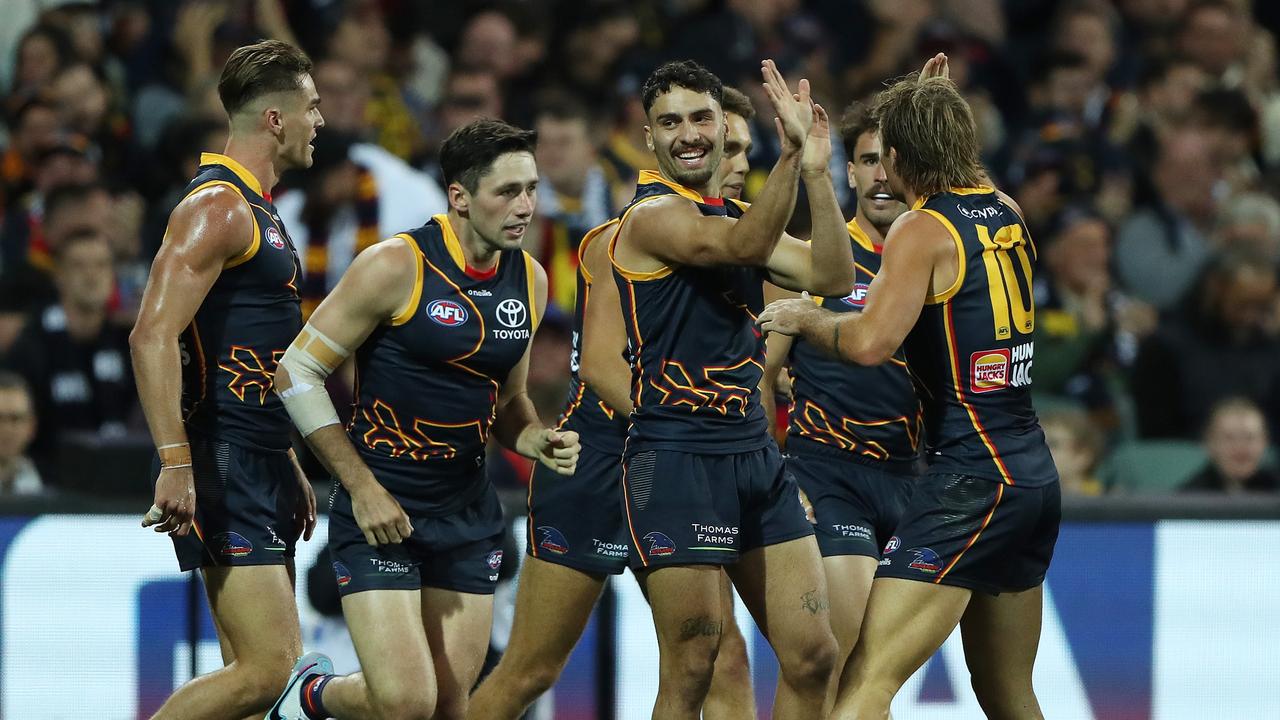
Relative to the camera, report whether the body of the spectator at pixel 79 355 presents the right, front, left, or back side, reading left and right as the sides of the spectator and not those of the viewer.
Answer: front

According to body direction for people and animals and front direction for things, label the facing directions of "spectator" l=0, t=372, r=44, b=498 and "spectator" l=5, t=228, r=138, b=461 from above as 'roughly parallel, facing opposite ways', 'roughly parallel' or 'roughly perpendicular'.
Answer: roughly parallel

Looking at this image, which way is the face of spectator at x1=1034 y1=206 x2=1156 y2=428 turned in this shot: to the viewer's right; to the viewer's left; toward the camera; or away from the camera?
toward the camera

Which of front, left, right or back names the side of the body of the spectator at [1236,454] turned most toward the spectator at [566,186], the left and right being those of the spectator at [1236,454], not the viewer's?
right

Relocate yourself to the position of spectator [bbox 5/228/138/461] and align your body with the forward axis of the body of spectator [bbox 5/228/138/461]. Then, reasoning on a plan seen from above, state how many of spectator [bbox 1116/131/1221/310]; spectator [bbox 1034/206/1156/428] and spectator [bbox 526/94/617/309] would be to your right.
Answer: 0

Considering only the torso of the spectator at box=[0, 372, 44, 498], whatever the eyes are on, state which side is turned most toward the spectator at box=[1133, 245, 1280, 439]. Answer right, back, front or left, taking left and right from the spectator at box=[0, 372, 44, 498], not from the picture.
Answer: left

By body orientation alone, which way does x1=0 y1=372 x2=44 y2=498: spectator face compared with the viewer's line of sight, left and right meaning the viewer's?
facing the viewer

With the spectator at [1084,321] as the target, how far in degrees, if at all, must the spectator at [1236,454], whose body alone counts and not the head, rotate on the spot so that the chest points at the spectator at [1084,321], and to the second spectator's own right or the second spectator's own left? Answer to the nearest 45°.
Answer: approximately 135° to the second spectator's own right

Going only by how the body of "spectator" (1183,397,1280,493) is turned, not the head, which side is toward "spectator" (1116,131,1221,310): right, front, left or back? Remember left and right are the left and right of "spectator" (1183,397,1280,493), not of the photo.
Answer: back

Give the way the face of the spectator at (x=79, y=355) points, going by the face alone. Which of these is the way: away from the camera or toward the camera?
toward the camera

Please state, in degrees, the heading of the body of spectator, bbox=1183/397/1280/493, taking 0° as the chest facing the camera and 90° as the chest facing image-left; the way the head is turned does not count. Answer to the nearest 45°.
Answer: approximately 0°

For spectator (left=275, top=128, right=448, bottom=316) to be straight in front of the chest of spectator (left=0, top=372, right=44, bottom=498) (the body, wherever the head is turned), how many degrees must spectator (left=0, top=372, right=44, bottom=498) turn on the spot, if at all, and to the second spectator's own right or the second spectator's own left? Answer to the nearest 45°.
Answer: approximately 90° to the second spectator's own left

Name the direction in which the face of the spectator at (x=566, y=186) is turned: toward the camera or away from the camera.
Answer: toward the camera
